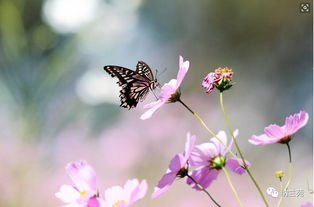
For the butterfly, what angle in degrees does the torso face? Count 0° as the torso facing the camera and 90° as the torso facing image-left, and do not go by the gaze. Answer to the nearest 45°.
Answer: approximately 270°
